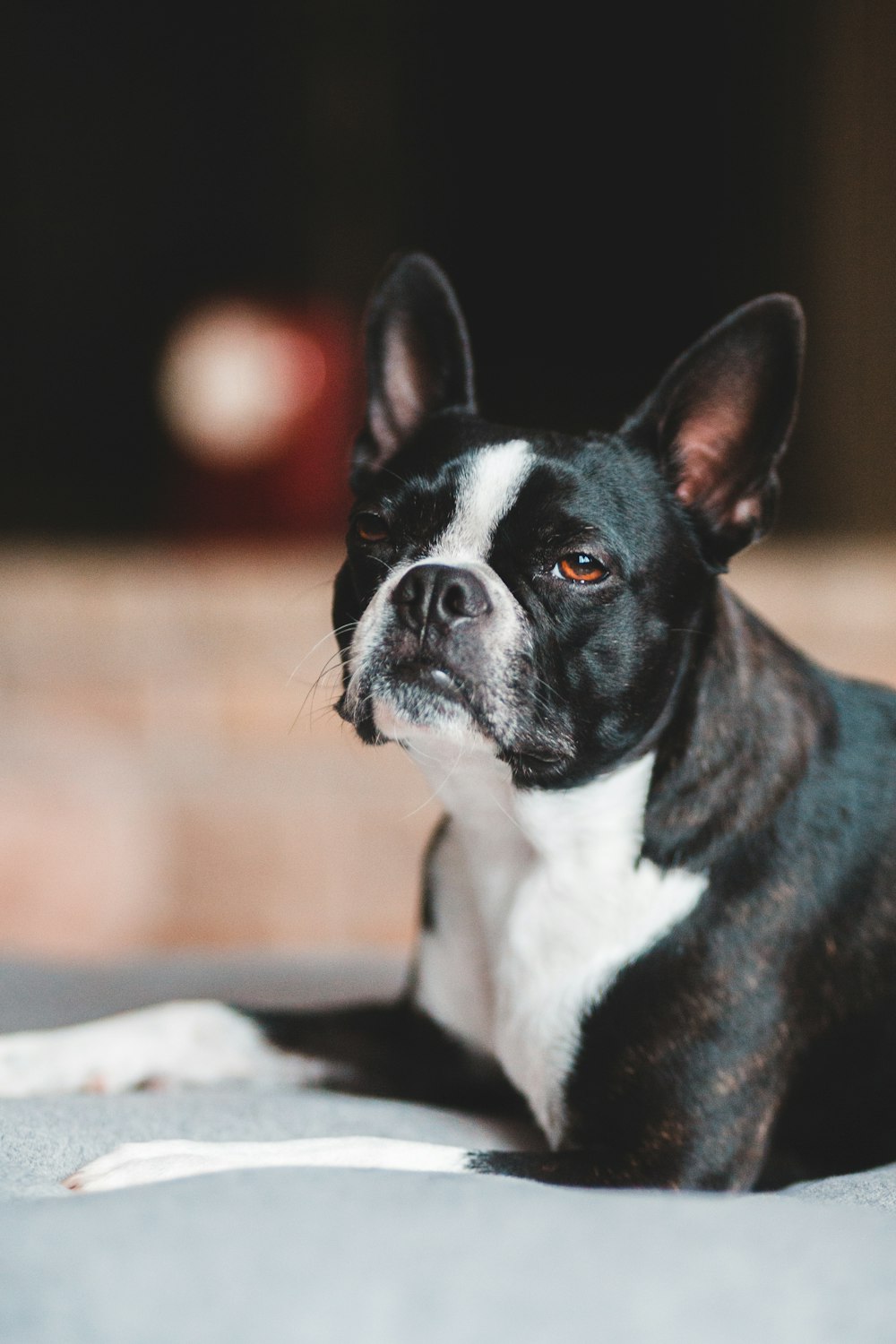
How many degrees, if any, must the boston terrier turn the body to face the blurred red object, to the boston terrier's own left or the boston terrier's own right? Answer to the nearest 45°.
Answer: approximately 135° to the boston terrier's own right

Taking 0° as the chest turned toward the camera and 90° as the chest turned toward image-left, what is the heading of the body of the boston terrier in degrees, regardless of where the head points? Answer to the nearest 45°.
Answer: approximately 45°
